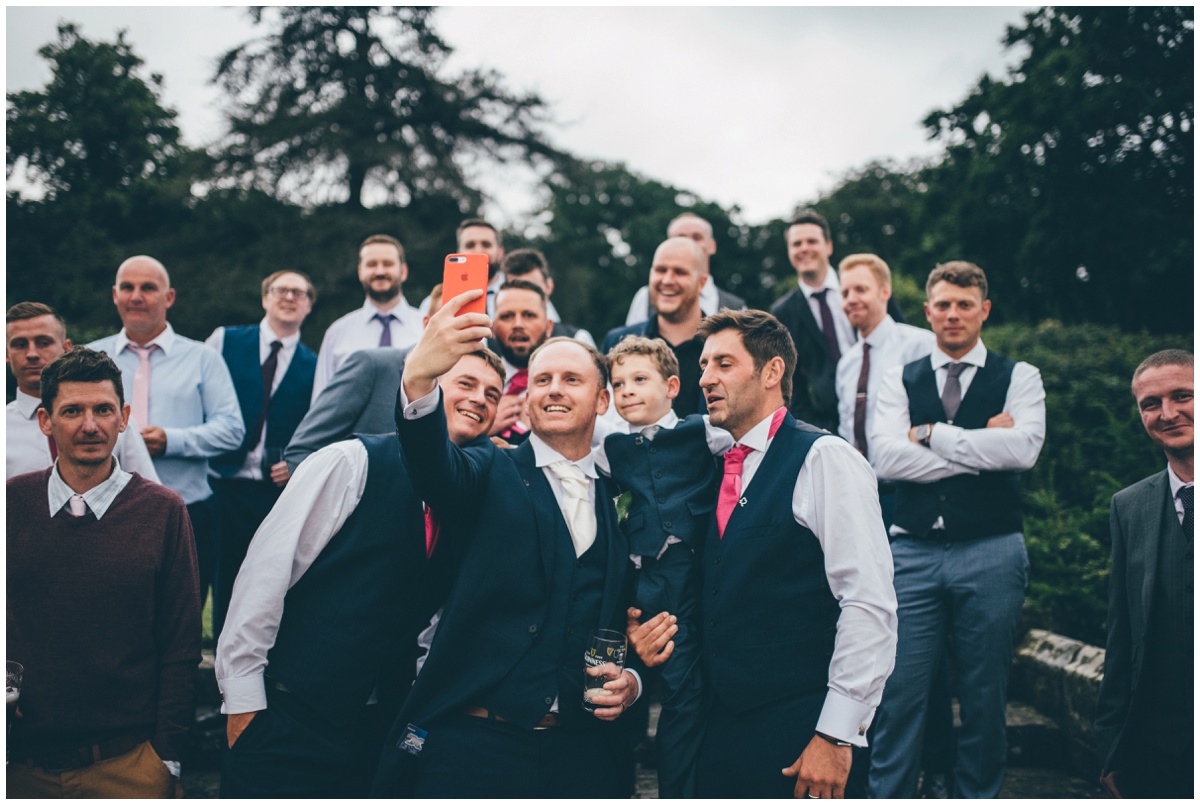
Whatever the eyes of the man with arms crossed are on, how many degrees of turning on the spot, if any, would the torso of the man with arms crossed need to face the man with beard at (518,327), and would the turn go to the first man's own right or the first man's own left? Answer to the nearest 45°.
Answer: approximately 90° to the first man's own right

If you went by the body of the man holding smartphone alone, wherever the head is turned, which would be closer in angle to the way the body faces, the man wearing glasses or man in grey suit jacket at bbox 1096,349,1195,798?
the man in grey suit jacket

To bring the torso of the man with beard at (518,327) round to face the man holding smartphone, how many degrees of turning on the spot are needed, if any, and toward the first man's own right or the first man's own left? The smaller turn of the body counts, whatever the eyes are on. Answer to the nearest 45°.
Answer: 0° — they already face them

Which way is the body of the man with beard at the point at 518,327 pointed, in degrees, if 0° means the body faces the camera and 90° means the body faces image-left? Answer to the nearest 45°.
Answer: approximately 0°

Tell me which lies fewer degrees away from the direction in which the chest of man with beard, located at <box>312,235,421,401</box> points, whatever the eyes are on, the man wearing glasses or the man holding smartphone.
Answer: the man holding smartphone
